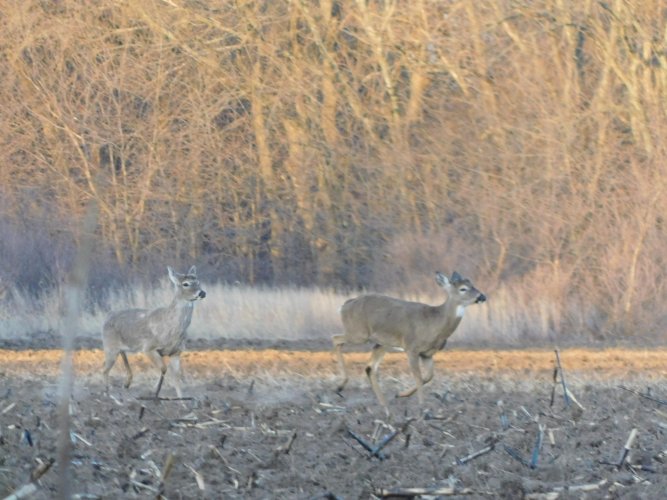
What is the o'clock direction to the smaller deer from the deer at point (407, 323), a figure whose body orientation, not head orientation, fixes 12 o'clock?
The smaller deer is roughly at 6 o'clock from the deer.

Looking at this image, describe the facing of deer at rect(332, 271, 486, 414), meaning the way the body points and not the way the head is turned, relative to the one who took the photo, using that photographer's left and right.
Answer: facing to the right of the viewer
